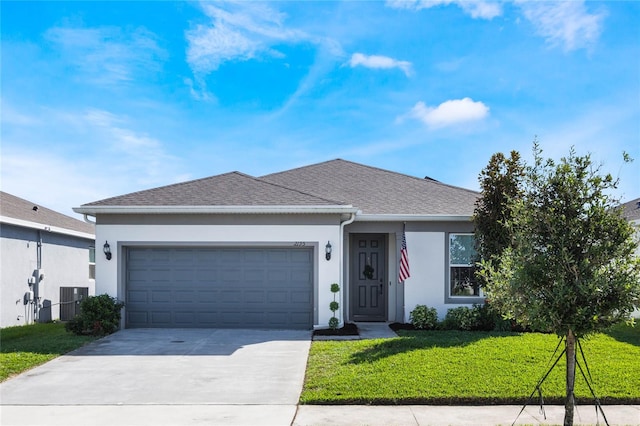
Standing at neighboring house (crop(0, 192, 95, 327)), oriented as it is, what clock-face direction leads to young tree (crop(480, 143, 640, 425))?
The young tree is roughly at 10 o'clock from the neighboring house.

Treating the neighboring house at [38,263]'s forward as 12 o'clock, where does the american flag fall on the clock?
The american flag is roughly at 9 o'clock from the neighboring house.

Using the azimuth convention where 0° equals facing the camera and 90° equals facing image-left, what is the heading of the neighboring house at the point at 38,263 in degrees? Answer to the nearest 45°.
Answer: approximately 45°

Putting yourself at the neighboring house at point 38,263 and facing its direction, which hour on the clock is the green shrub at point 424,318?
The green shrub is roughly at 9 o'clock from the neighboring house.

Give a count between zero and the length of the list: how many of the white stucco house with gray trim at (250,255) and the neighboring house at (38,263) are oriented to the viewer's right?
0

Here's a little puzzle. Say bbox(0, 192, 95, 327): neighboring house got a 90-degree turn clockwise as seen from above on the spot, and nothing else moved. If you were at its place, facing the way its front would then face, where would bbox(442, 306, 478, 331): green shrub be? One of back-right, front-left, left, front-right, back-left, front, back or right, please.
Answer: back

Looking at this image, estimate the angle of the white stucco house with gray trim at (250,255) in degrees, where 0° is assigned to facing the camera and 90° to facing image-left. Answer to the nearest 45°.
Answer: approximately 0°
